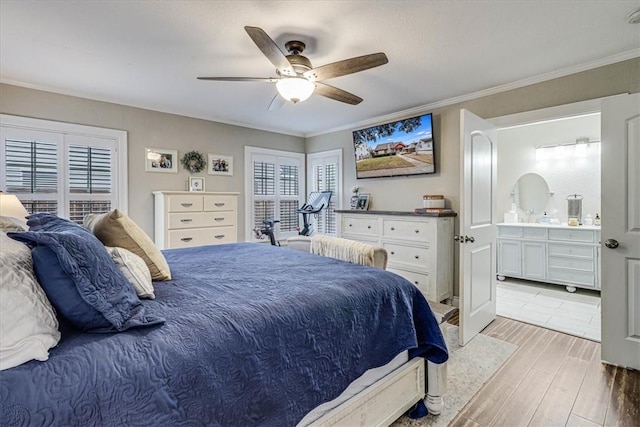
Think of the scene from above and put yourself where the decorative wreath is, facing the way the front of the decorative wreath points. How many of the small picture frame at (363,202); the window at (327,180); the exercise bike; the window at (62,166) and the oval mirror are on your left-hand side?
4

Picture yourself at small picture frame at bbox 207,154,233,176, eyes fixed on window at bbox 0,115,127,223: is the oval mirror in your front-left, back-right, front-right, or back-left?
back-left

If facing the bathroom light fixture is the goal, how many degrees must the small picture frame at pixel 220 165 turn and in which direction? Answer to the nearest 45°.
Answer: approximately 90° to its left

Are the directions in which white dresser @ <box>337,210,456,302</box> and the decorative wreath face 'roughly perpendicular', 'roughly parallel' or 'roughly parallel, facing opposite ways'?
roughly perpendicular

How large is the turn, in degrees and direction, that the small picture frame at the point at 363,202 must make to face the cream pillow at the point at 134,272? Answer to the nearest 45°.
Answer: approximately 45° to its left

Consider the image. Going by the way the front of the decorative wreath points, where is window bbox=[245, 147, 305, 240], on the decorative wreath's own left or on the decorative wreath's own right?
on the decorative wreath's own left

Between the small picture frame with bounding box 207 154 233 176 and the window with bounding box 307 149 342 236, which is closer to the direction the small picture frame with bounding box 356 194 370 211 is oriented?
the small picture frame
